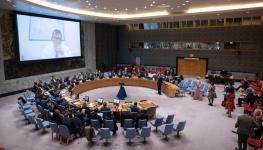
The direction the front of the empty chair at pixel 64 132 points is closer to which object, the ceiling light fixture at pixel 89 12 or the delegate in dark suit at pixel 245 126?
the ceiling light fixture

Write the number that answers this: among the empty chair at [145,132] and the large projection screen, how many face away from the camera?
1

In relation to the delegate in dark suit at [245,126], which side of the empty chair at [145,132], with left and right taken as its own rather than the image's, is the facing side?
right

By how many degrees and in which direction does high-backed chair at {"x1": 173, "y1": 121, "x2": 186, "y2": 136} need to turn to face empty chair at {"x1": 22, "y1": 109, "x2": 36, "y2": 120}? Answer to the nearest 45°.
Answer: approximately 45° to its left

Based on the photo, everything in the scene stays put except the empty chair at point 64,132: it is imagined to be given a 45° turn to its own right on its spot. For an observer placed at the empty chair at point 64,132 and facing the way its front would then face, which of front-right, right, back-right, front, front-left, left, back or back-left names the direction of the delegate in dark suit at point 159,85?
front-left

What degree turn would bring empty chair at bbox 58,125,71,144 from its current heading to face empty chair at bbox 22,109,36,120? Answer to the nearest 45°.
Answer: approximately 90° to its left

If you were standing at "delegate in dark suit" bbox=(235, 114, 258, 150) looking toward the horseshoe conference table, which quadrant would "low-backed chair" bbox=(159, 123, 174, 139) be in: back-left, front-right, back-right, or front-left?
front-left

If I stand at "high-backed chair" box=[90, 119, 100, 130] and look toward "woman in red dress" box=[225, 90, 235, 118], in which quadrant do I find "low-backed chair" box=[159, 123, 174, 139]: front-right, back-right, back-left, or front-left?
front-right

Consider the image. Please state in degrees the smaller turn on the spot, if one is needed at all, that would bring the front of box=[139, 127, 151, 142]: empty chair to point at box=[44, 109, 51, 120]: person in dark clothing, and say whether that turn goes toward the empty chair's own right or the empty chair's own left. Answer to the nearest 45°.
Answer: approximately 90° to the empty chair's own left

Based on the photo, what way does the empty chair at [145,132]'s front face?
away from the camera

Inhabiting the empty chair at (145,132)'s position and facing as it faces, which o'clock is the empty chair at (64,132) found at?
the empty chair at (64,132) is roughly at 9 o'clock from the empty chair at (145,132).

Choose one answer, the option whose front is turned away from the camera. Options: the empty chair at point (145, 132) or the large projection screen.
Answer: the empty chair

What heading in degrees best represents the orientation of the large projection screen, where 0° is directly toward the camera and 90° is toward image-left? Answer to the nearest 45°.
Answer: approximately 315°

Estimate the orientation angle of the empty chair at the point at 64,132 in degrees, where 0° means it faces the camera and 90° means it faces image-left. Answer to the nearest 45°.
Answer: approximately 225°

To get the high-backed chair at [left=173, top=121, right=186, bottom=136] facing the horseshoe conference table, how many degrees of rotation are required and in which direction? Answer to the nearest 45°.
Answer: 0° — it already faces it

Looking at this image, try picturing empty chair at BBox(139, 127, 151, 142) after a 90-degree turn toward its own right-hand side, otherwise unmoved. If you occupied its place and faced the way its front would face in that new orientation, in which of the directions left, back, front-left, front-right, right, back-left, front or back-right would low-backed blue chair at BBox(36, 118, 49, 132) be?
back

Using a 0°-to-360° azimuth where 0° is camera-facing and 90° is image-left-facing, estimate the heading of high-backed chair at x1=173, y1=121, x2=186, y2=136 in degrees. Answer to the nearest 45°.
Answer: approximately 135°

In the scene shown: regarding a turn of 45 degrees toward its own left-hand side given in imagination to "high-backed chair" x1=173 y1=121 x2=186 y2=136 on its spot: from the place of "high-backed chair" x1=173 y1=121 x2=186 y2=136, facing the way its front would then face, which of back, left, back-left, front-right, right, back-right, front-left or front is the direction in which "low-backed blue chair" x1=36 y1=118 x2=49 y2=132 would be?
front

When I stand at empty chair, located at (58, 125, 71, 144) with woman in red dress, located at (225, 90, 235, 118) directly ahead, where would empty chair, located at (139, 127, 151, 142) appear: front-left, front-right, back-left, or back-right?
front-right

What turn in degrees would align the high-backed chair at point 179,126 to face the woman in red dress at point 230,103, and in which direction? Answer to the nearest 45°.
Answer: approximately 90° to its right
